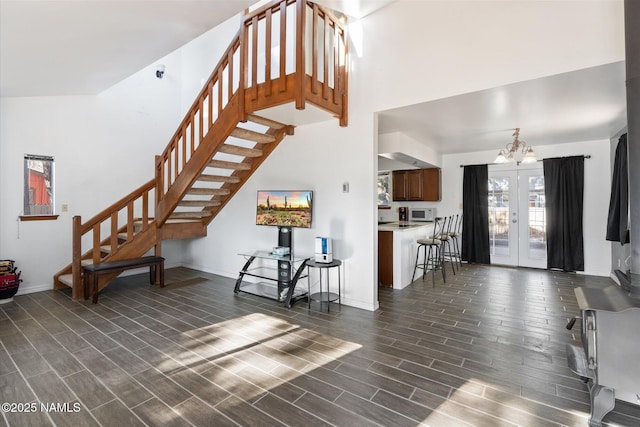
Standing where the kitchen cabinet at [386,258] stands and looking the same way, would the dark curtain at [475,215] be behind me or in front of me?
behind

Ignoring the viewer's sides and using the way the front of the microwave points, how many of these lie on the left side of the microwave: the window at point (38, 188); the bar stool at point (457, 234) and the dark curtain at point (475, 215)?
2

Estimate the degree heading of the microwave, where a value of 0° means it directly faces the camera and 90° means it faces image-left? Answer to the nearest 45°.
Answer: approximately 0°

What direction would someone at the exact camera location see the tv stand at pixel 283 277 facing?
facing the viewer and to the left of the viewer

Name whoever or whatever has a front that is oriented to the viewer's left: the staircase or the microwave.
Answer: the staircase

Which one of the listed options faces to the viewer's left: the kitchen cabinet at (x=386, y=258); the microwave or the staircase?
the staircase

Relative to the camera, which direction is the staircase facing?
to the viewer's left

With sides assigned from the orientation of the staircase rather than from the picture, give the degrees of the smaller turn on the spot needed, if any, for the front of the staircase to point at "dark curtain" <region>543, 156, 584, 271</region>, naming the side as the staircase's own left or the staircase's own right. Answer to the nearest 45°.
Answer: approximately 180°

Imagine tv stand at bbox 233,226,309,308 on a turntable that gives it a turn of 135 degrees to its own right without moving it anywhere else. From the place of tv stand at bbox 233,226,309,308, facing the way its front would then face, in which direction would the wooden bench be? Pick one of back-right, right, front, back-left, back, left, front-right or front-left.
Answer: left

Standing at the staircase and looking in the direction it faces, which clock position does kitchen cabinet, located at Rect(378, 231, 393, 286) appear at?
The kitchen cabinet is roughly at 8 o'clock from the staircase.
